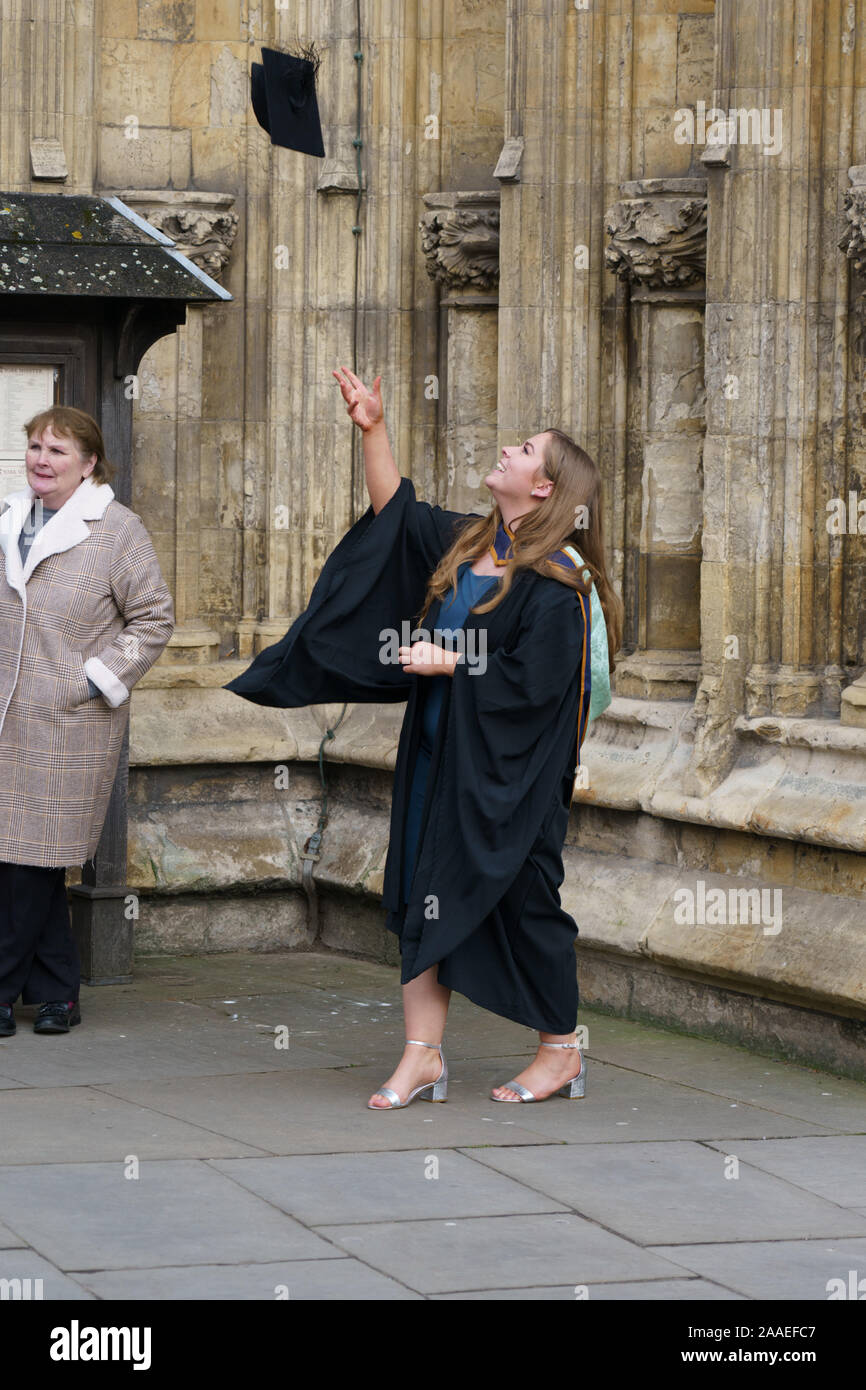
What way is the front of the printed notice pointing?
toward the camera

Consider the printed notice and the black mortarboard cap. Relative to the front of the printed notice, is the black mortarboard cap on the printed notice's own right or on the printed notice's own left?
on the printed notice's own left
